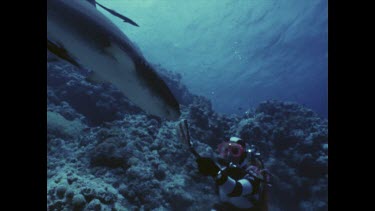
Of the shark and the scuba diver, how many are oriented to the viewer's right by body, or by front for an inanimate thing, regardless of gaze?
1

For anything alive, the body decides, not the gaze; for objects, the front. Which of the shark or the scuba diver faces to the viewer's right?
the shark

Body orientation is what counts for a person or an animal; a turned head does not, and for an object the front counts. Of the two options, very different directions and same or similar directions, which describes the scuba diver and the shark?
very different directions

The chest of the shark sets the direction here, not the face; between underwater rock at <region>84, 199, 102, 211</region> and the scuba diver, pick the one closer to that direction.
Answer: the scuba diver

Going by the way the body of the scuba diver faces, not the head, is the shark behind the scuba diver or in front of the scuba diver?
in front

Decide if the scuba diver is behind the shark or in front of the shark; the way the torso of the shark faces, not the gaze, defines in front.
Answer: in front

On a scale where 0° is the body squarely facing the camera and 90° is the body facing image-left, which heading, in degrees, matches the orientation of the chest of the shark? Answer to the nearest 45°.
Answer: approximately 270°
